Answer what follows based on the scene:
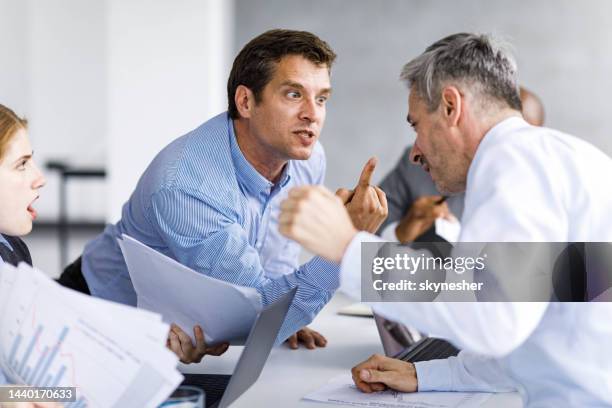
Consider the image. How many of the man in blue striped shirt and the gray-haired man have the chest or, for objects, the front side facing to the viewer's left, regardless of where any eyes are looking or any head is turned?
1

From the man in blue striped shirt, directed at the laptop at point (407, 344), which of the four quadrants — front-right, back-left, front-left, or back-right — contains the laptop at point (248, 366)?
front-right

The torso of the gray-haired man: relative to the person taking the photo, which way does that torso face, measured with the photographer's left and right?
facing to the left of the viewer

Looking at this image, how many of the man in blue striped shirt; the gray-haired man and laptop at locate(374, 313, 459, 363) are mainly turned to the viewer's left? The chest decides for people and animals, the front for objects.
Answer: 1

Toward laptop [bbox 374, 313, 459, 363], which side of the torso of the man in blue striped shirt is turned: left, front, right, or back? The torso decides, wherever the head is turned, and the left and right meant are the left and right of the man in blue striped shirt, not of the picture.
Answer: front

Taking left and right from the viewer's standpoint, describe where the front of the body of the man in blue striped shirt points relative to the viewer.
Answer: facing the viewer and to the right of the viewer

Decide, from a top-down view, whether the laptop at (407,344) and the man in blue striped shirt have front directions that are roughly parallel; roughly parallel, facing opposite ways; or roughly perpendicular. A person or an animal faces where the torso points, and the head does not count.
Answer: roughly parallel

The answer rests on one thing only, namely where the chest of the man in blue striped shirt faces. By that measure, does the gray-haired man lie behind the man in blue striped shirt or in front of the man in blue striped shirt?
in front

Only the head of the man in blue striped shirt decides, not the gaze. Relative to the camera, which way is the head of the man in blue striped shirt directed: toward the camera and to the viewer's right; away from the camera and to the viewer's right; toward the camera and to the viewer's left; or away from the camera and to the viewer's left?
toward the camera and to the viewer's right
